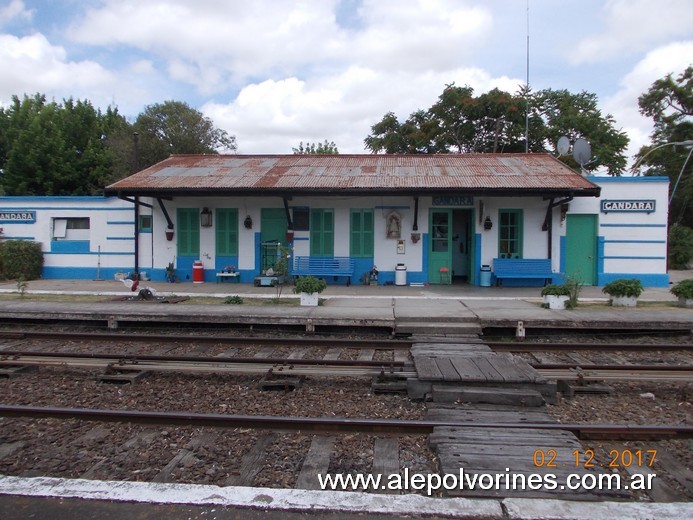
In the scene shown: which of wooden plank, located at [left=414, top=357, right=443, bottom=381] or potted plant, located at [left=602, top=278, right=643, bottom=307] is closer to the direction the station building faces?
the wooden plank

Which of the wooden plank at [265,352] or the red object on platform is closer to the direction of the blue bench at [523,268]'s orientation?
the wooden plank

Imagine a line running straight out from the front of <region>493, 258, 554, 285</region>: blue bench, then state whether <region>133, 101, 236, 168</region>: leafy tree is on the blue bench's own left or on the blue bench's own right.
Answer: on the blue bench's own right

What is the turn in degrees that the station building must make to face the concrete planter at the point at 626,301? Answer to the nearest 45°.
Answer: approximately 45° to its left

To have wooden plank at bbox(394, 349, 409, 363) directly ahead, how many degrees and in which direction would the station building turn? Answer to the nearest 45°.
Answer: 0° — it already faces it

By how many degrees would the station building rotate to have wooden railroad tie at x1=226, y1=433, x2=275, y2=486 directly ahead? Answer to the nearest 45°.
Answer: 0° — it already faces it

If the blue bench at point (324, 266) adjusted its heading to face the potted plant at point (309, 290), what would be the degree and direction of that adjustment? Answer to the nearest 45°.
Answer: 0° — it already faces it

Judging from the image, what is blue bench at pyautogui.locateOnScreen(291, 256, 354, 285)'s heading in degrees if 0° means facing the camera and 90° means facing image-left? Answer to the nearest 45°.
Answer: approximately 0°

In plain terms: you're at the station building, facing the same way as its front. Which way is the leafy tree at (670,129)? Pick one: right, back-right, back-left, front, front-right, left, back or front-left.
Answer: back-left

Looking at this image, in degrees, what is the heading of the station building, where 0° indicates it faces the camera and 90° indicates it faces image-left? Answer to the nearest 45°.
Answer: approximately 0°
